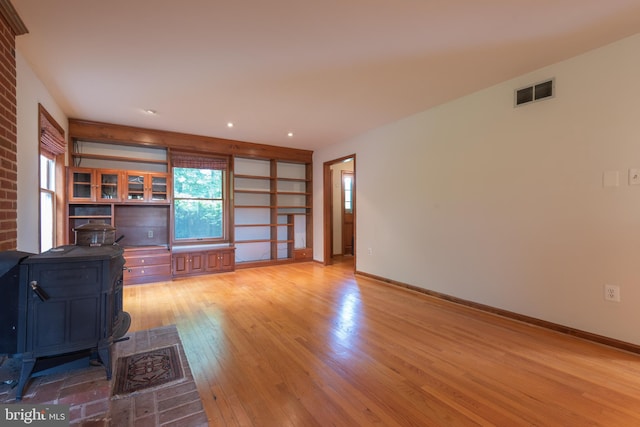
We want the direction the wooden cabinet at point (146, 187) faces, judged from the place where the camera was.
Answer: facing the viewer

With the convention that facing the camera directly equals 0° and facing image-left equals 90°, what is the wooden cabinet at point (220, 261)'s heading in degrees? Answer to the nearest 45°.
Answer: approximately 0°

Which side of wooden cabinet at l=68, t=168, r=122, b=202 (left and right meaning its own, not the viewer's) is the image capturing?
front

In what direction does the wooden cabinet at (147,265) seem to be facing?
toward the camera

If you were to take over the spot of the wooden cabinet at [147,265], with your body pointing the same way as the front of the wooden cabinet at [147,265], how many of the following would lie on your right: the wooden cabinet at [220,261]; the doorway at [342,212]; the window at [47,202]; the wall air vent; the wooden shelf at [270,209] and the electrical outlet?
1

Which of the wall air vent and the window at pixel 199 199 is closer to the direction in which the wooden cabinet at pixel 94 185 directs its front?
the wall air vent

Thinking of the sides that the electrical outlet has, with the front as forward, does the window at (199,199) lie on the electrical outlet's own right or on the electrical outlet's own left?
on the electrical outlet's own right

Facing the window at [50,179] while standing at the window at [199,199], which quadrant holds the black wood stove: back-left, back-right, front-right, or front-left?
front-left

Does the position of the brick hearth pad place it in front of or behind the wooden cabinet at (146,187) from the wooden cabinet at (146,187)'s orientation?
in front

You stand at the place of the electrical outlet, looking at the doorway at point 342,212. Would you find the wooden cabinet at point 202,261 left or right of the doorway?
left
